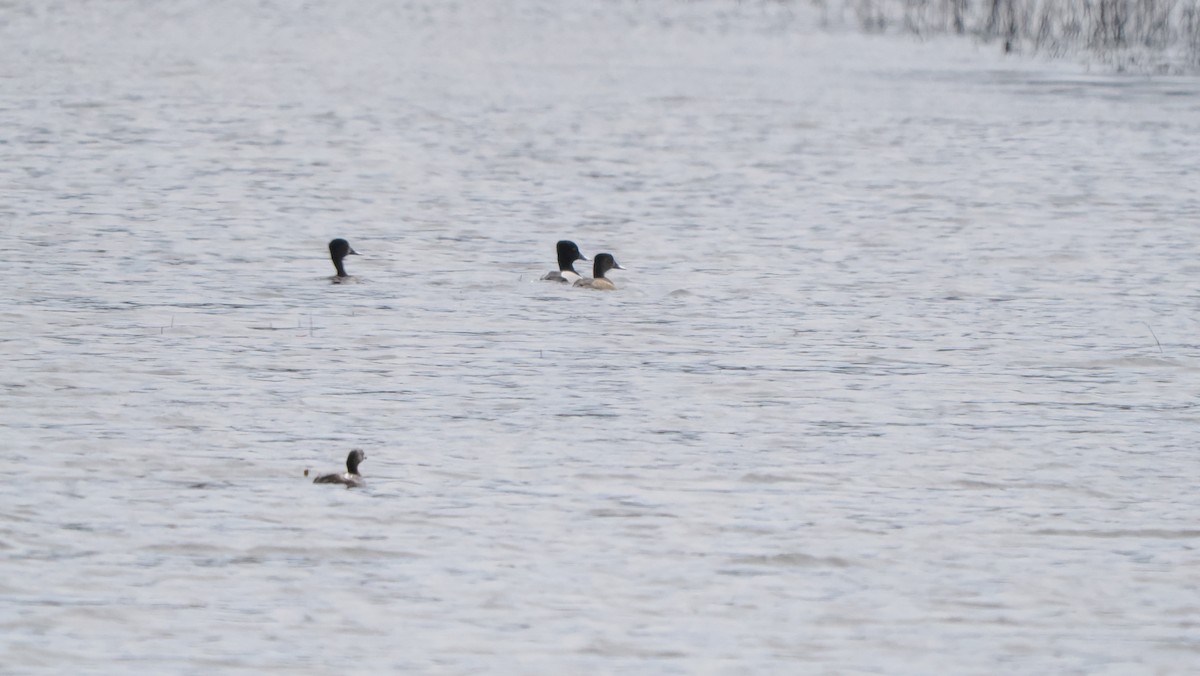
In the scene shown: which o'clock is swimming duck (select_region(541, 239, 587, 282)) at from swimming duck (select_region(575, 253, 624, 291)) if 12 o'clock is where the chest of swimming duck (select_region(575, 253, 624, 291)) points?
swimming duck (select_region(541, 239, 587, 282)) is roughly at 8 o'clock from swimming duck (select_region(575, 253, 624, 291)).

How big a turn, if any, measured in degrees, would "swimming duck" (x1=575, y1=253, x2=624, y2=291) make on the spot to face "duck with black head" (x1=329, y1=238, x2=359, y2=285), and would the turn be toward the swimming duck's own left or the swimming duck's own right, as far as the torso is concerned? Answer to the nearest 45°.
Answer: approximately 180°

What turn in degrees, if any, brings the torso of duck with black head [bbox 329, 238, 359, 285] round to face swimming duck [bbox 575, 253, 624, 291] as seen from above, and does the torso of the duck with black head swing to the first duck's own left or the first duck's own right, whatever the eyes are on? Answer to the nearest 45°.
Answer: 0° — it already faces it

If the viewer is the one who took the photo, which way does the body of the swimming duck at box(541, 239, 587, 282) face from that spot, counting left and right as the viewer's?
facing to the right of the viewer

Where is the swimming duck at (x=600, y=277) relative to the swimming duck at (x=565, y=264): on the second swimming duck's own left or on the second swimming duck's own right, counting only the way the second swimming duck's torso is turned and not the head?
on the second swimming duck's own right

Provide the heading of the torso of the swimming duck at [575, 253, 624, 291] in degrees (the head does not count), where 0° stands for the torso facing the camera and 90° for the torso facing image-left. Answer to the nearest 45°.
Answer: approximately 270°

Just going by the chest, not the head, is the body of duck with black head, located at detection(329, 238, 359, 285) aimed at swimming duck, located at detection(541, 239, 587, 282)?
yes

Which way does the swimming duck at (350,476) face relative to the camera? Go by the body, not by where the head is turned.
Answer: to the viewer's right

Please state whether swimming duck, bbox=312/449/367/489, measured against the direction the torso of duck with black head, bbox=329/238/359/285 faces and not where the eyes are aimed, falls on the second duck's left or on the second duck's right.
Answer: on the second duck's right

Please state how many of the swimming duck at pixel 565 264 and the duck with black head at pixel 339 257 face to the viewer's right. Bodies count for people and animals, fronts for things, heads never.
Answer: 2

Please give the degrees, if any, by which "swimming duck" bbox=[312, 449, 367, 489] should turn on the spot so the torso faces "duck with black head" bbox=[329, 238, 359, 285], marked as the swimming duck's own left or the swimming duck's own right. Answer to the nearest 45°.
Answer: approximately 90° to the swimming duck's own left
